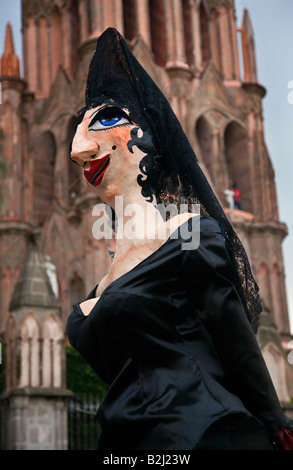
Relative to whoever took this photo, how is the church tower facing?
facing the viewer

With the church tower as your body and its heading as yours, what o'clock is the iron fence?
The iron fence is roughly at 12 o'clock from the church tower.

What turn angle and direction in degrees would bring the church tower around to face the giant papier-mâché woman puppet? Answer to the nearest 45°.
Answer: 0° — it already faces it
